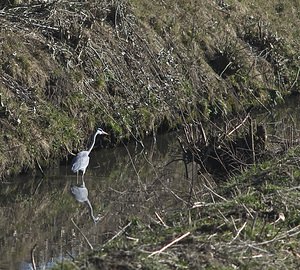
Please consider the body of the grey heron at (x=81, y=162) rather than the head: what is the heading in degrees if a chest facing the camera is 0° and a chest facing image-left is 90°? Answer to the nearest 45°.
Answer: approximately 270°
